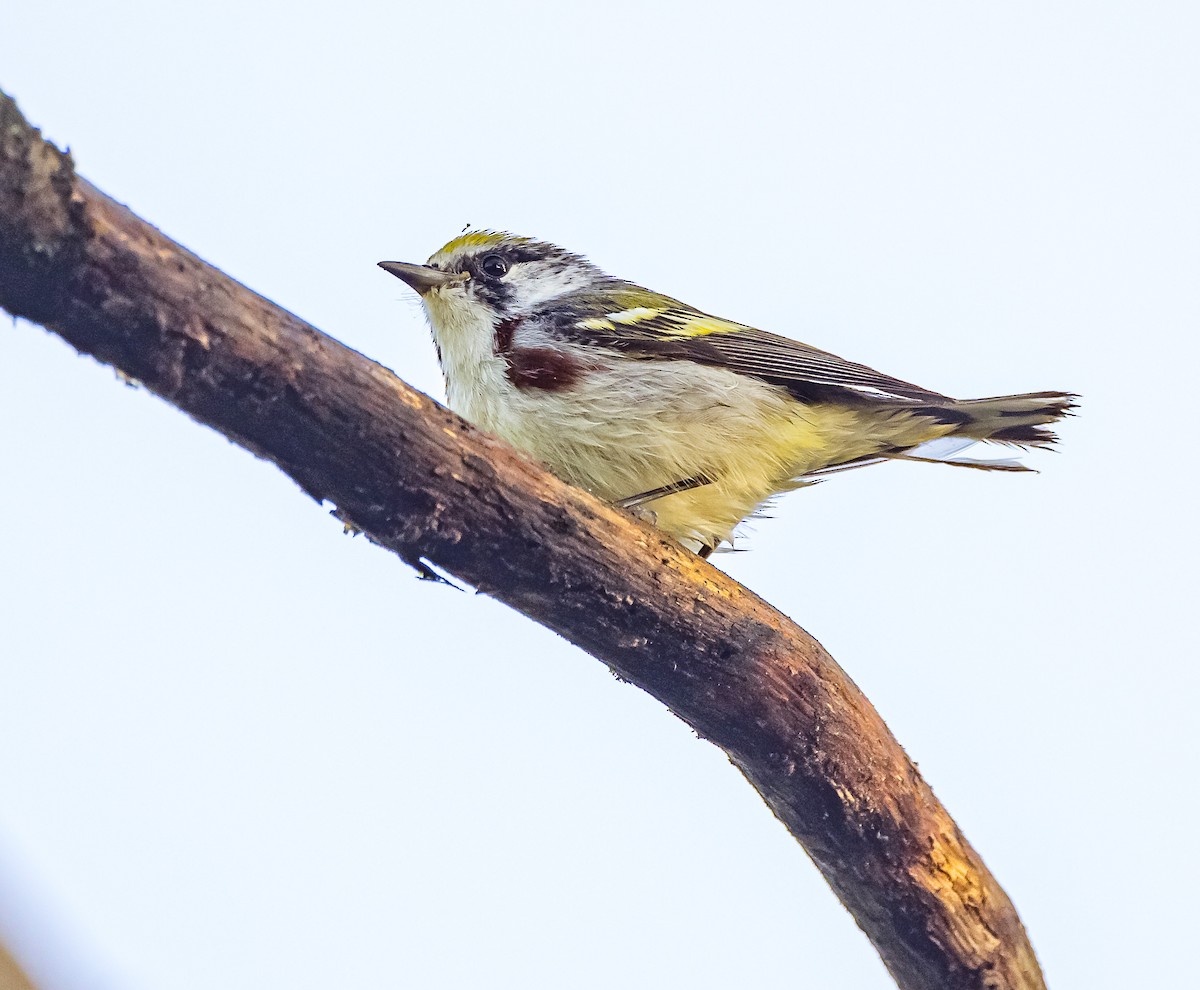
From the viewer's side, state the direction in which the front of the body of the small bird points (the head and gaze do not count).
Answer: to the viewer's left
